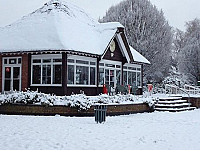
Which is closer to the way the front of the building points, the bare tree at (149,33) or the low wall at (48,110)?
the low wall

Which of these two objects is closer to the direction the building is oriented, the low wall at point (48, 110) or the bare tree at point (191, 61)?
the low wall

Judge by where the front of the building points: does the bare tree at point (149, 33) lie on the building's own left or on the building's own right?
on the building's own left

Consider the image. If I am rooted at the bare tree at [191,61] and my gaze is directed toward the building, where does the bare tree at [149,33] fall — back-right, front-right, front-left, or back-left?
front-right

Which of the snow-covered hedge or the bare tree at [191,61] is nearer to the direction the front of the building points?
the snow-covered hedge

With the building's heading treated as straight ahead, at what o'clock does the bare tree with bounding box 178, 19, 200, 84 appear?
The bare tree is roughly at 9 o'clock from the building.

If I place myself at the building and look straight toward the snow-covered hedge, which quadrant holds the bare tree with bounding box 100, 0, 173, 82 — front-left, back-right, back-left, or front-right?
back-left
